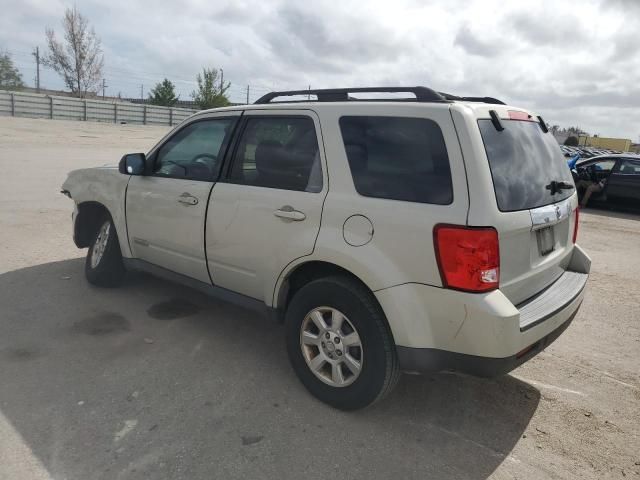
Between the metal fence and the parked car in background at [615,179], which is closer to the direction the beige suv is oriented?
the metal fence

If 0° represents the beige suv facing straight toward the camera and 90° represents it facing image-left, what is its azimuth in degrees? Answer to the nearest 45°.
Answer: approximately 135°

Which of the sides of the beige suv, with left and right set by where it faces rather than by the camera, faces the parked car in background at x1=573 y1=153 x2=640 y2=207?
right

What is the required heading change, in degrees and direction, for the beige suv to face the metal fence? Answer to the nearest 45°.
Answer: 0° — it already faces it
